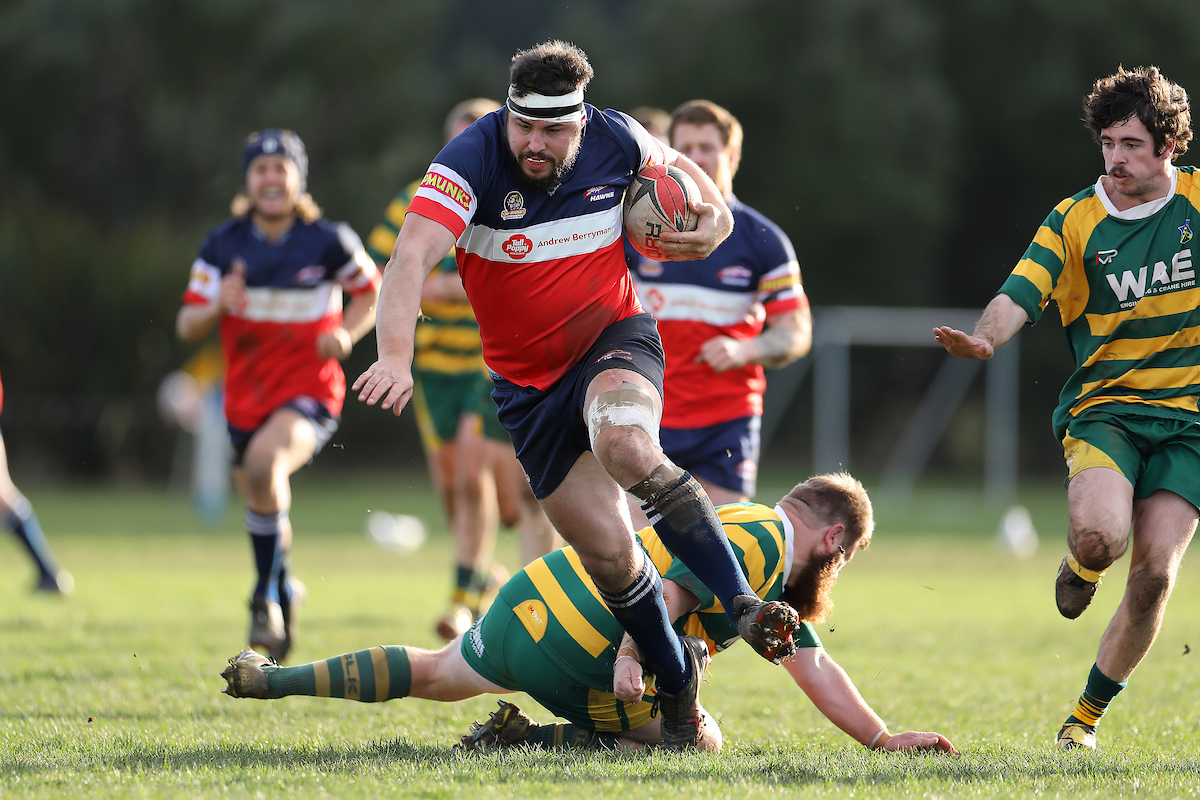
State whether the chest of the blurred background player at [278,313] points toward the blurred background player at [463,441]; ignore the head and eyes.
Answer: no

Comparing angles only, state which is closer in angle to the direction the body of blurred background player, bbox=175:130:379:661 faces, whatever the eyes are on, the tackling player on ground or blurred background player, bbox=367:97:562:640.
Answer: the tackling player on ground

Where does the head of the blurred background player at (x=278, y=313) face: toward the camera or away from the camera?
toward the camera

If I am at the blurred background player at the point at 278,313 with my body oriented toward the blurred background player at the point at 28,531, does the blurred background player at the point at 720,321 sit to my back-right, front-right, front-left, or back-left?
back-right

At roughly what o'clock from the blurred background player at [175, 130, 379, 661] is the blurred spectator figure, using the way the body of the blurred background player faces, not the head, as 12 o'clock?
The blurred spectator figure is roughly at 6 o'clock from the blurred background player.

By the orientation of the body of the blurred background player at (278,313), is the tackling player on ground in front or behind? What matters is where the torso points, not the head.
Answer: in front

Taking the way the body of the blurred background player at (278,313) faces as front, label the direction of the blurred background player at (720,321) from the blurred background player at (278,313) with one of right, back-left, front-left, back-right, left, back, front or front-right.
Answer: front-left

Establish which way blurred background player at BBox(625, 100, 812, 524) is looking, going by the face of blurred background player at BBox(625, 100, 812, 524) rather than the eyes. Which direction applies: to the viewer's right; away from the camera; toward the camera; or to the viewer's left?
toward the camera

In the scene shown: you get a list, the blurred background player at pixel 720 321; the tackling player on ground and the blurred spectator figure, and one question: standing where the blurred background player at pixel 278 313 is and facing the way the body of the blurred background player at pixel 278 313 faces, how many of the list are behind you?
1

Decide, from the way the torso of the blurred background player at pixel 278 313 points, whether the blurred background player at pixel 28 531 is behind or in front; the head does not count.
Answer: behind

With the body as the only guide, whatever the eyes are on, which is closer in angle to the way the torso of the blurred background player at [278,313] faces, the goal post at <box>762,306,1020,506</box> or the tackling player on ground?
the tackling player on ground

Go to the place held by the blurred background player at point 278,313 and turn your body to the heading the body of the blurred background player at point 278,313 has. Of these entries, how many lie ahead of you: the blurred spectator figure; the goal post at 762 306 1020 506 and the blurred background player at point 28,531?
0

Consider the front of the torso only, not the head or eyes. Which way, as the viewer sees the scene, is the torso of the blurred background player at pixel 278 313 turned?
toward the camera
